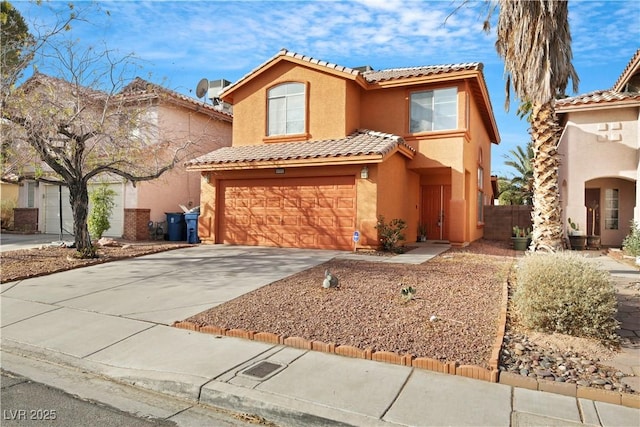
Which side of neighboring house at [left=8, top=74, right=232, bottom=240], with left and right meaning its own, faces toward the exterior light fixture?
left

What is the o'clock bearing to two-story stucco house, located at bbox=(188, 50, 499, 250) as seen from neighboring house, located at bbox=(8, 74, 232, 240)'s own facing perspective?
The two-story stucco house is roughly at 9 o'clock from the neighboring house.

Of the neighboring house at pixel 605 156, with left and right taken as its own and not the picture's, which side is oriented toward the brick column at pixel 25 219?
right

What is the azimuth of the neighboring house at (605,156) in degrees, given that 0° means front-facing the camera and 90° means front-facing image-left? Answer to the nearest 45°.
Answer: approximately 0°

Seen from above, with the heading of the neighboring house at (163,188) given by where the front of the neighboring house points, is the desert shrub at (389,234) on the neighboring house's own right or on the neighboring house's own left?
on the neighboring house's own left

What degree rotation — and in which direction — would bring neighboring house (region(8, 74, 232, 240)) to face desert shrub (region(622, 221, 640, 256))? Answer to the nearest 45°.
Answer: approximately 90° to its left

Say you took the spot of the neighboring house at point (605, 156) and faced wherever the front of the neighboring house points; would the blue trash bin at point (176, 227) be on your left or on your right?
on your right
